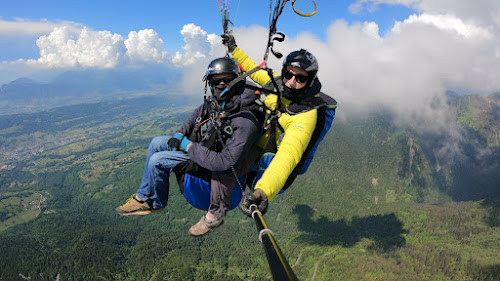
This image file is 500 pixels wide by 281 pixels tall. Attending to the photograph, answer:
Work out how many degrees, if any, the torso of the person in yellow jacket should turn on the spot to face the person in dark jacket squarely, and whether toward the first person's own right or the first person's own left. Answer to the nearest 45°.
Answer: approximately 45° to the first person's own right

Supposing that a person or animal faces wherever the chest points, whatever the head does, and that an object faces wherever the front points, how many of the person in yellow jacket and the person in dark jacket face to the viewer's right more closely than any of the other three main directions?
0

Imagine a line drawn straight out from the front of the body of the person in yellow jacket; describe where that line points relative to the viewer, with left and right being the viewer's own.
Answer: facing the viewer and to the left of the viewer

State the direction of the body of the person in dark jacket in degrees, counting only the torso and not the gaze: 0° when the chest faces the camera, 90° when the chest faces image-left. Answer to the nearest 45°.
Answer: approximately 45°
